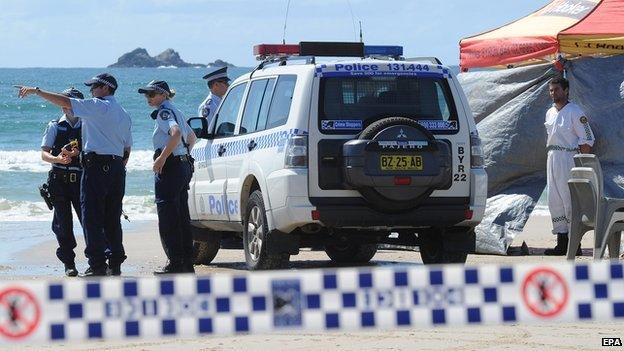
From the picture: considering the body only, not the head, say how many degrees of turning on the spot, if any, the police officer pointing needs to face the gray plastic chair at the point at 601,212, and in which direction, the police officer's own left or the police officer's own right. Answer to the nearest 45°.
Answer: approximately 135° to the police officer's own right

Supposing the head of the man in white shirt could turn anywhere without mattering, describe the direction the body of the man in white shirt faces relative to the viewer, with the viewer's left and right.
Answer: facing the viewer and to the left of the viewer

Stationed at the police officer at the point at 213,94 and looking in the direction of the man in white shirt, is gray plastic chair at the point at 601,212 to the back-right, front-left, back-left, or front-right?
front-right

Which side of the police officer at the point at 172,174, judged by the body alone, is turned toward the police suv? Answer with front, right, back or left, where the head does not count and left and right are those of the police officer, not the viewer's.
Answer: back

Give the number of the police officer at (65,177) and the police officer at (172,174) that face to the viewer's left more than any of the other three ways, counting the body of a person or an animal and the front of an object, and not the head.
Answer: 1

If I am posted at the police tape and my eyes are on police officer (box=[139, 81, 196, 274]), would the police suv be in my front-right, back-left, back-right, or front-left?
front-right

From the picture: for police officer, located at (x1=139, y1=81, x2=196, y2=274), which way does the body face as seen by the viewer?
to the viewer's left

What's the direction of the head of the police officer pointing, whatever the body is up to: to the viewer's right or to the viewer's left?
to the viewer's left

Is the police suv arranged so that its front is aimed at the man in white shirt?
no

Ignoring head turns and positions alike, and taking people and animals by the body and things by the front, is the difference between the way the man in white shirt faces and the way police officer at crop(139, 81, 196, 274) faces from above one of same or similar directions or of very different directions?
same or similar directions

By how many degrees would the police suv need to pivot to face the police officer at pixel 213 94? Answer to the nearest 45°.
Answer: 0° — it already faces them
